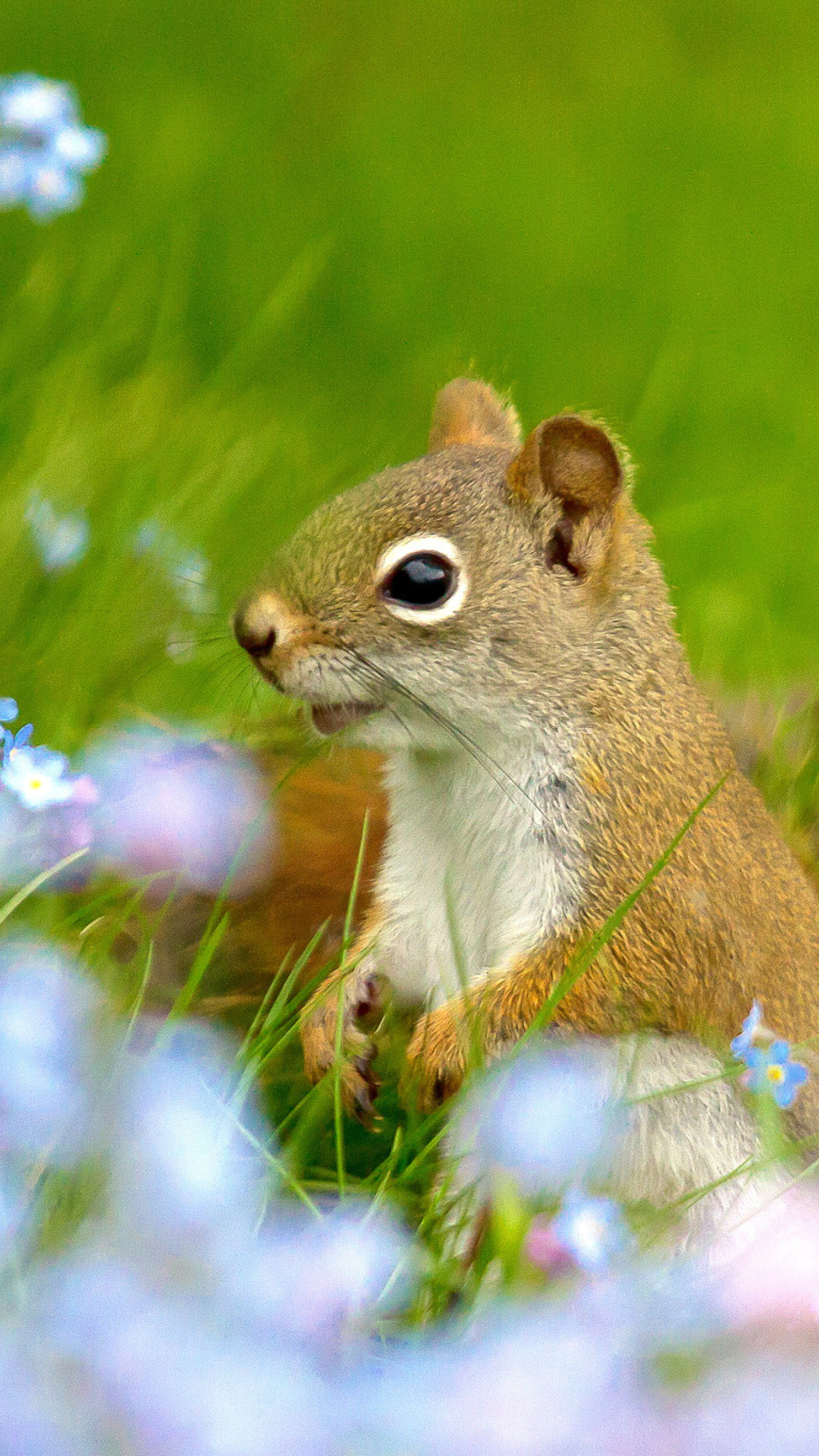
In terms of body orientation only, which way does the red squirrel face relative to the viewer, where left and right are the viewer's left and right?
facing the viewer and to the left of the viewer

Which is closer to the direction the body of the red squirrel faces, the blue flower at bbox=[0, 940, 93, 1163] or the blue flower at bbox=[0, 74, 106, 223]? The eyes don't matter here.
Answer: the blue flower at bbox=[0, 940, 93, 1163]

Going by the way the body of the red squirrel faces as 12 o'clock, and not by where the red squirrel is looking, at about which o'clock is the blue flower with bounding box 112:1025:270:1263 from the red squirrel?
The blue flower is roughly at 11 o'clock from the red squirrel.

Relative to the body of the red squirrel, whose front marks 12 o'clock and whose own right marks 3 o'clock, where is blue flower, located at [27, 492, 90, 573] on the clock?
The blue flower is roughly at 3 o'clock from the red squirrel.
